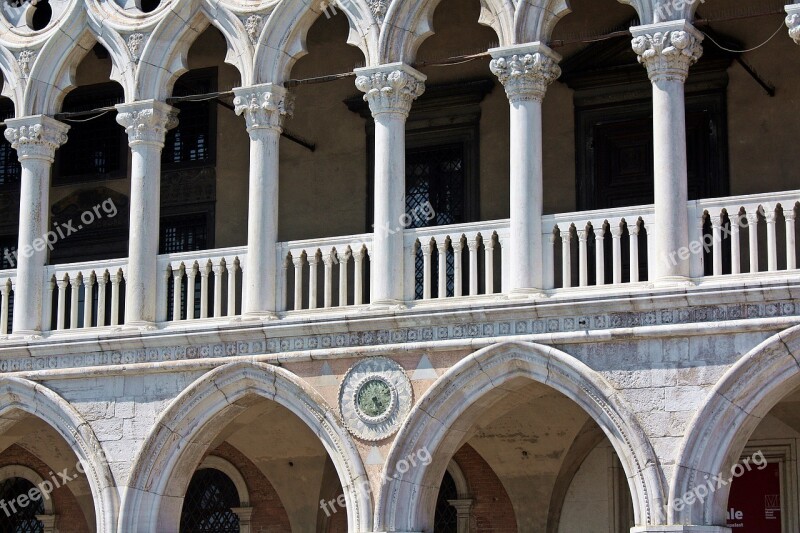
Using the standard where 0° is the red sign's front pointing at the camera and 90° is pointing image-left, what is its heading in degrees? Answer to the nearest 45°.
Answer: approximately 0°

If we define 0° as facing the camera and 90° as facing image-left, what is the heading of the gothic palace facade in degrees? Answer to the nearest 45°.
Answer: approximately 45°
